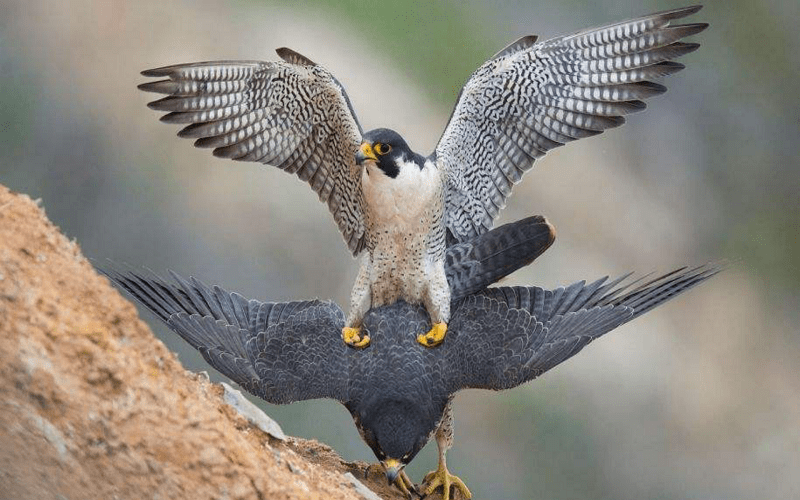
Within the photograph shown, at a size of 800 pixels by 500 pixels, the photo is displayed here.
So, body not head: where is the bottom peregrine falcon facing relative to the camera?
toward the camera
